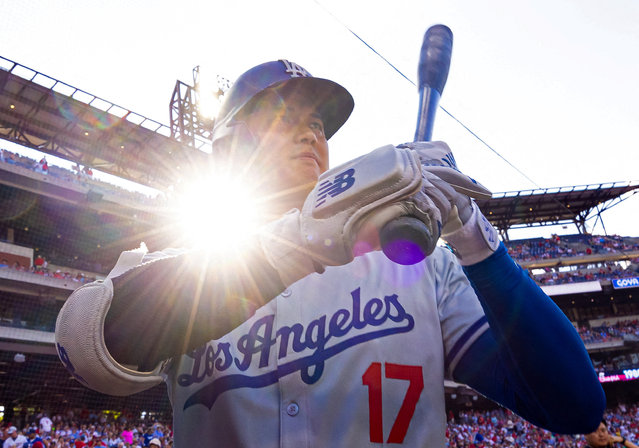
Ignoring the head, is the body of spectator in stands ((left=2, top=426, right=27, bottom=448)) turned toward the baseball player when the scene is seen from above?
yes

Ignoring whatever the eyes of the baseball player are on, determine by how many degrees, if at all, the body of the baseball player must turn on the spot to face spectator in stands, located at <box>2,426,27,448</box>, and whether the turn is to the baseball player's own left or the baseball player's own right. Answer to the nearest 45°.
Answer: approximately 135° to the baseball player's own right

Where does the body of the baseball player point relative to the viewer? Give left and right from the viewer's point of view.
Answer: facing the viewer

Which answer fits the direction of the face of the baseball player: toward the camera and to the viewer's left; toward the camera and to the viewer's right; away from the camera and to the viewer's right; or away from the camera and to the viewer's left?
toward the camera and to the viewer's right

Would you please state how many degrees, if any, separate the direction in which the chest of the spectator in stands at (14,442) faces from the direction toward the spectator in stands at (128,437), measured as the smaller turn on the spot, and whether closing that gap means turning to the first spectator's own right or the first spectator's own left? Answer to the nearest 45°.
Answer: approximately 135° to the first spectator's own left

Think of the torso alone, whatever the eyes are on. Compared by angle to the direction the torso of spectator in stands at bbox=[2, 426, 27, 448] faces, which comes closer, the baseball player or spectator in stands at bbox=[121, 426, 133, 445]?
the baseball player
